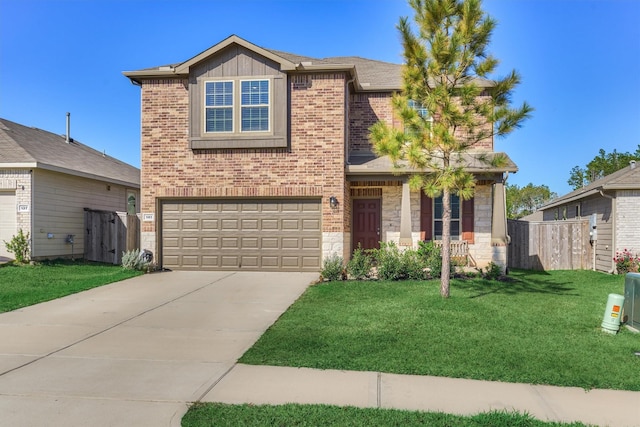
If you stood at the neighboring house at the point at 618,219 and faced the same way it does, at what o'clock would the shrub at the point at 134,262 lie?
The shrub is roughly at 2 o'clock from the neighboring house.

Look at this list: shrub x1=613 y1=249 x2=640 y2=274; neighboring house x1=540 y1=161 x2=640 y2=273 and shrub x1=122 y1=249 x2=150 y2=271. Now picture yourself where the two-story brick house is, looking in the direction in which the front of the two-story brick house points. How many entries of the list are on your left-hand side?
2

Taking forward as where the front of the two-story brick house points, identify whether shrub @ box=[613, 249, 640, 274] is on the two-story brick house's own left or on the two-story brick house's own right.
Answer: on the two-story brick house's own left

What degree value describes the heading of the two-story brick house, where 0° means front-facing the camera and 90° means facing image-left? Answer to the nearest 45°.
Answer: approximately 0°

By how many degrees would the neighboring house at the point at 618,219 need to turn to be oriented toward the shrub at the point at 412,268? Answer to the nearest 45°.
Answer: approximately 45° to its right

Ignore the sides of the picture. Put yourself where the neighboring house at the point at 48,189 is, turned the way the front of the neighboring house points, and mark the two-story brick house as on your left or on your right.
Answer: on your left

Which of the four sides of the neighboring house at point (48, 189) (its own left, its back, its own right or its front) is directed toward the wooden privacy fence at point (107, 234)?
left

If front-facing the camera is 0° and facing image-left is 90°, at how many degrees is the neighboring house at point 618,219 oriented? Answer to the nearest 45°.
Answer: approximately 0°

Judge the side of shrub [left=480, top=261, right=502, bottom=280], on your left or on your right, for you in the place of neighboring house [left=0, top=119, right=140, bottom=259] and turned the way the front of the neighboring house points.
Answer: on your left

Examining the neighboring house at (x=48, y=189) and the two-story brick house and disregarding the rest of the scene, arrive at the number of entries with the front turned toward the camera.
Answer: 2

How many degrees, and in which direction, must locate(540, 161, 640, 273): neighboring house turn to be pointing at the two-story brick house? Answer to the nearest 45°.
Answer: approximately 45° to its right
